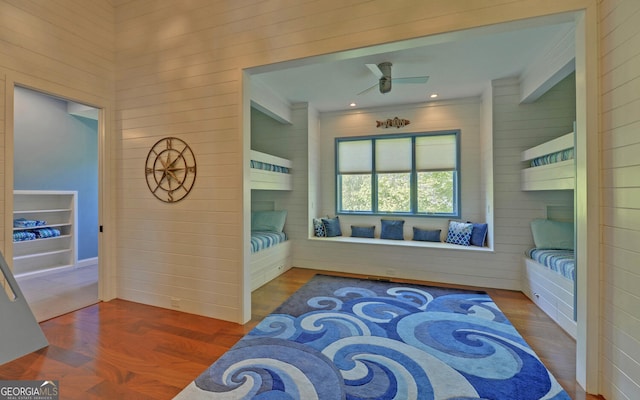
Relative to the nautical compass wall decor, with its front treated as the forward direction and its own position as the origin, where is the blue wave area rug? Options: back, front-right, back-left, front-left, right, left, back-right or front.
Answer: left

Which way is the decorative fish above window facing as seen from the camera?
to the viewer's right

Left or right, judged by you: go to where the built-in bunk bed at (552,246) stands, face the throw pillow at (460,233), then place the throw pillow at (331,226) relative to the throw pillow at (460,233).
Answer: left

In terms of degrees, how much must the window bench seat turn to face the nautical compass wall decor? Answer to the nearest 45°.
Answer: approximately 45° to its right

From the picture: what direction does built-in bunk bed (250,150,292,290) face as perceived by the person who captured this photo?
facing the viewer and to the right of the viewer

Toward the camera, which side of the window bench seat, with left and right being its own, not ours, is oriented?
front

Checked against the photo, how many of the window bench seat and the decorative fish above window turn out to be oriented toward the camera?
1
